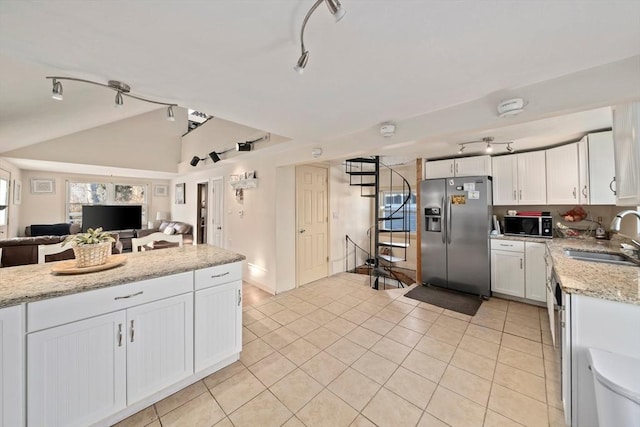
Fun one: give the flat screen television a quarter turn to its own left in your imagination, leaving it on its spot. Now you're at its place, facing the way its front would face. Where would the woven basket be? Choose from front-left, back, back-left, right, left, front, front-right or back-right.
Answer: right

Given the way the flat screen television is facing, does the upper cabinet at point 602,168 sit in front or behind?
in front

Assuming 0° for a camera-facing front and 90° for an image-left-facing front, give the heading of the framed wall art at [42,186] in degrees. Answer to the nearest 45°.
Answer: approximately 0°

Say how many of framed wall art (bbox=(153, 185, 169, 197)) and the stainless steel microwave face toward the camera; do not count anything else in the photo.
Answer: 2

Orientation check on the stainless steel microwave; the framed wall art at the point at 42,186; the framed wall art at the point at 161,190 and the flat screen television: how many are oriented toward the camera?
4

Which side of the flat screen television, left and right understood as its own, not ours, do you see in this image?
front

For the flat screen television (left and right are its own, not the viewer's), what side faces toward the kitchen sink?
front

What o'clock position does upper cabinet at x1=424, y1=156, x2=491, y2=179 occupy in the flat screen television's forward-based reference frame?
The upper cabinet is roughly at 11 o'clock from the flat screen television.

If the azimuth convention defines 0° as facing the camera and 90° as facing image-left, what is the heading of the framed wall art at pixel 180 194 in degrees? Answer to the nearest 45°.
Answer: approximately 45°

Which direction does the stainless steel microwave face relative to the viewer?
toward the camera

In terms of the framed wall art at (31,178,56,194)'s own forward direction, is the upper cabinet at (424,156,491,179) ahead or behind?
ahead

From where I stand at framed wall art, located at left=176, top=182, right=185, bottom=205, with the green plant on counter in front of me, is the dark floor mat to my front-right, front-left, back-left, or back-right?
front-left

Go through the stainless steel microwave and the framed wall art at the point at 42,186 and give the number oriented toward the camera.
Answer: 2

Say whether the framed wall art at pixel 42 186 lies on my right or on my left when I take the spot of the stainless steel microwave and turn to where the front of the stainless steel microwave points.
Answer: on my right

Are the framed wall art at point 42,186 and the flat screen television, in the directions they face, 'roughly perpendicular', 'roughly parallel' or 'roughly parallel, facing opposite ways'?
roughly parallel

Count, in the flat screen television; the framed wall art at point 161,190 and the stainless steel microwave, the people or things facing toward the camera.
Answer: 3
